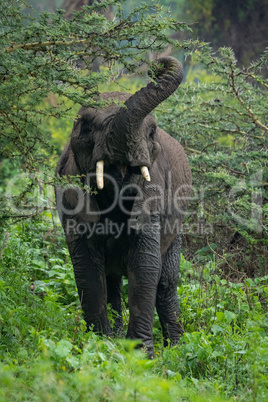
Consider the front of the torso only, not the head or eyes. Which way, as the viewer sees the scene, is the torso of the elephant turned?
toward the camera
